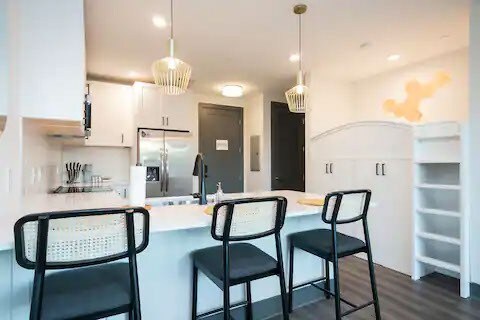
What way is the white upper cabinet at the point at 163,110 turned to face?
toward the camera

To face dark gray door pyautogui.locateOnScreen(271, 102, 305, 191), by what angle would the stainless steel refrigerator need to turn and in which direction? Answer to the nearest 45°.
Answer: approximately 90° to its left

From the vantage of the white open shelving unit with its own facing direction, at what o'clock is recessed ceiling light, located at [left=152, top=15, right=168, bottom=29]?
The recessed ceiling light is roughly at 12 o'clock from the white open shelving unit.

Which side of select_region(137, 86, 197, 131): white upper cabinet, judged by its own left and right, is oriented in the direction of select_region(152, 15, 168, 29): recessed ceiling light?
front

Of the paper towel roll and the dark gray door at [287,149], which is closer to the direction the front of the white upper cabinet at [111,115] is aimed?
the paper towel roll

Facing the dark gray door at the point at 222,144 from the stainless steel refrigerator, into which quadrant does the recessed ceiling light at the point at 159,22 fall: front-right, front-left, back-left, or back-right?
back-right

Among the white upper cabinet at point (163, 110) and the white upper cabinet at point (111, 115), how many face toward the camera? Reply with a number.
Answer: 2

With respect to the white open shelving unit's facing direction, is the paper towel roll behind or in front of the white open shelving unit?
in front

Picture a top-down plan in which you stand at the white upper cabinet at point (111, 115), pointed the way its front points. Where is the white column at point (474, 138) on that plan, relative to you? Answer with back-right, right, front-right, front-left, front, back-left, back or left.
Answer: front-left

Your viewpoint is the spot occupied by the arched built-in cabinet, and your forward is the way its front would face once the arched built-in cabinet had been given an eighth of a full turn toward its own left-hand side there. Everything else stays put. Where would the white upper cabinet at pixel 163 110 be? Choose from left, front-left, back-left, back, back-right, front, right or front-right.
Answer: right

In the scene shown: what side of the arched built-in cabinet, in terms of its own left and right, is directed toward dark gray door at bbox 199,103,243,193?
right

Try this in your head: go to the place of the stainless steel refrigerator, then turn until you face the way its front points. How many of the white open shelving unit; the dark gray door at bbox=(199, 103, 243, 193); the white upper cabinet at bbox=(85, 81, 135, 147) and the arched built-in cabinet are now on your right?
1

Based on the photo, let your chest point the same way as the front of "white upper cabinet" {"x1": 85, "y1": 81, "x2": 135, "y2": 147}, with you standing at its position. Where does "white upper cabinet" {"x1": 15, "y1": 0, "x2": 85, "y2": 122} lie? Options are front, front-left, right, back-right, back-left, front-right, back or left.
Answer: front

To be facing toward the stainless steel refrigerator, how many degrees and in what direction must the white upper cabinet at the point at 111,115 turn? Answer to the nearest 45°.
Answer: approximately 90° to its left

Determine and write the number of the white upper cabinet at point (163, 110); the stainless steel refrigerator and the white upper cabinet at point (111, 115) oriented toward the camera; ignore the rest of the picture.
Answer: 3

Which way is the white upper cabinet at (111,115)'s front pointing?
toward the camera

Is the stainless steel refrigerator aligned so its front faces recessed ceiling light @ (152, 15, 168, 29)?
yes
